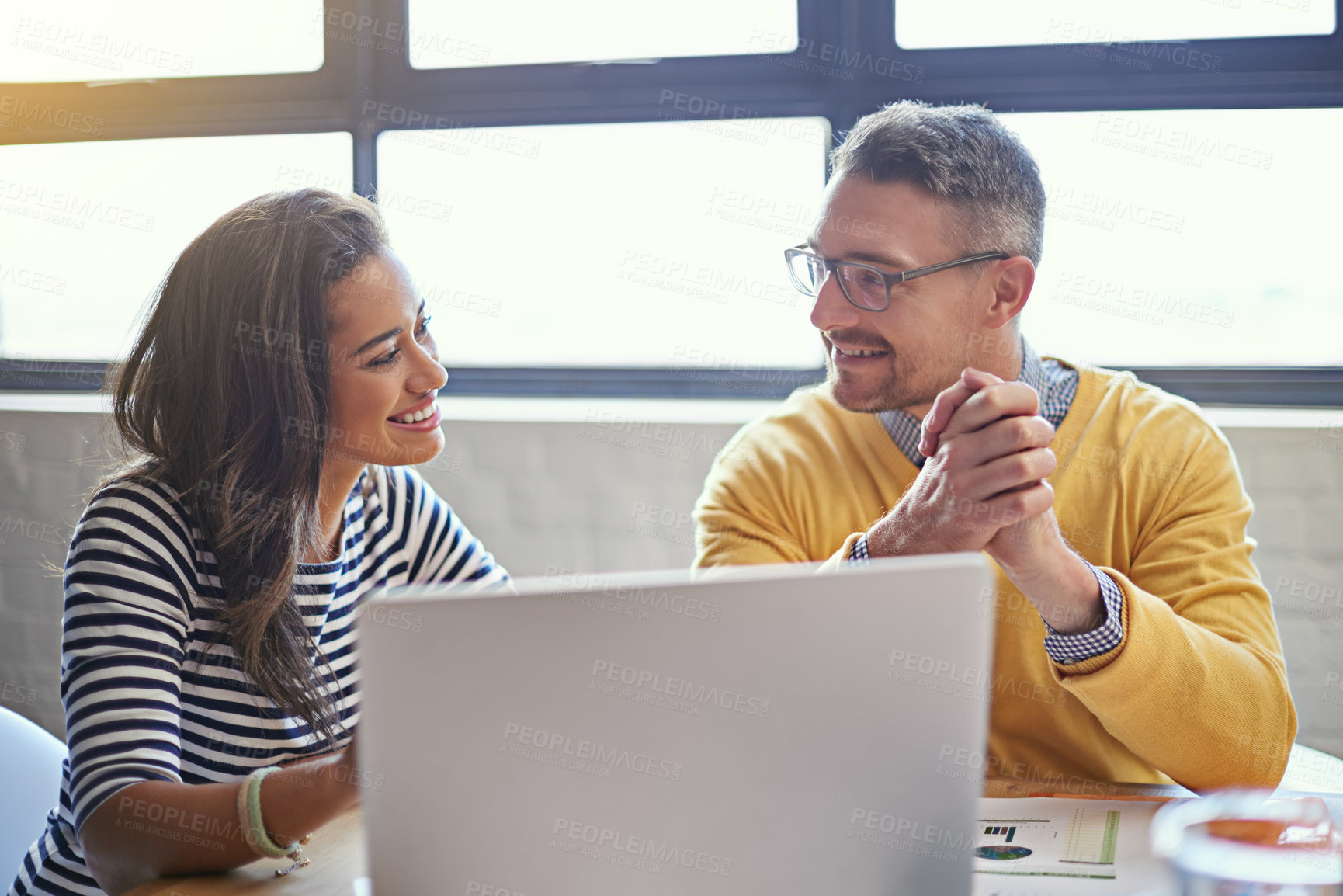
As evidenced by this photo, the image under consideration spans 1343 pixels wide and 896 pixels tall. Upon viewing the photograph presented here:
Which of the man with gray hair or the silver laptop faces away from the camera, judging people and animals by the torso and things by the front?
the silver laptop

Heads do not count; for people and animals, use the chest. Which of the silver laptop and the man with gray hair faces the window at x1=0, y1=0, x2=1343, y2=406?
the silver laptop

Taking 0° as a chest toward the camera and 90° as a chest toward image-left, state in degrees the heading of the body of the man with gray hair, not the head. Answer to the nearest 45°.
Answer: approximately 45°

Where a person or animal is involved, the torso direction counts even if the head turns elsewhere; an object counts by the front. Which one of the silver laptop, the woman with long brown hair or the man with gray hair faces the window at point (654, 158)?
the silver laptop

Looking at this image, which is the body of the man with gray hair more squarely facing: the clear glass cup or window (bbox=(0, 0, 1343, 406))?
the clear glass cup

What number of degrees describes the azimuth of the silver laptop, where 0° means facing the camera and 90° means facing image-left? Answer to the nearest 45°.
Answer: approximately 180°

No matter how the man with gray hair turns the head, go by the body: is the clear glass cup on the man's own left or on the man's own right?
on the man's own left

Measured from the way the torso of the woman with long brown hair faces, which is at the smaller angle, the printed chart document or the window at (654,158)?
the printed chart document
